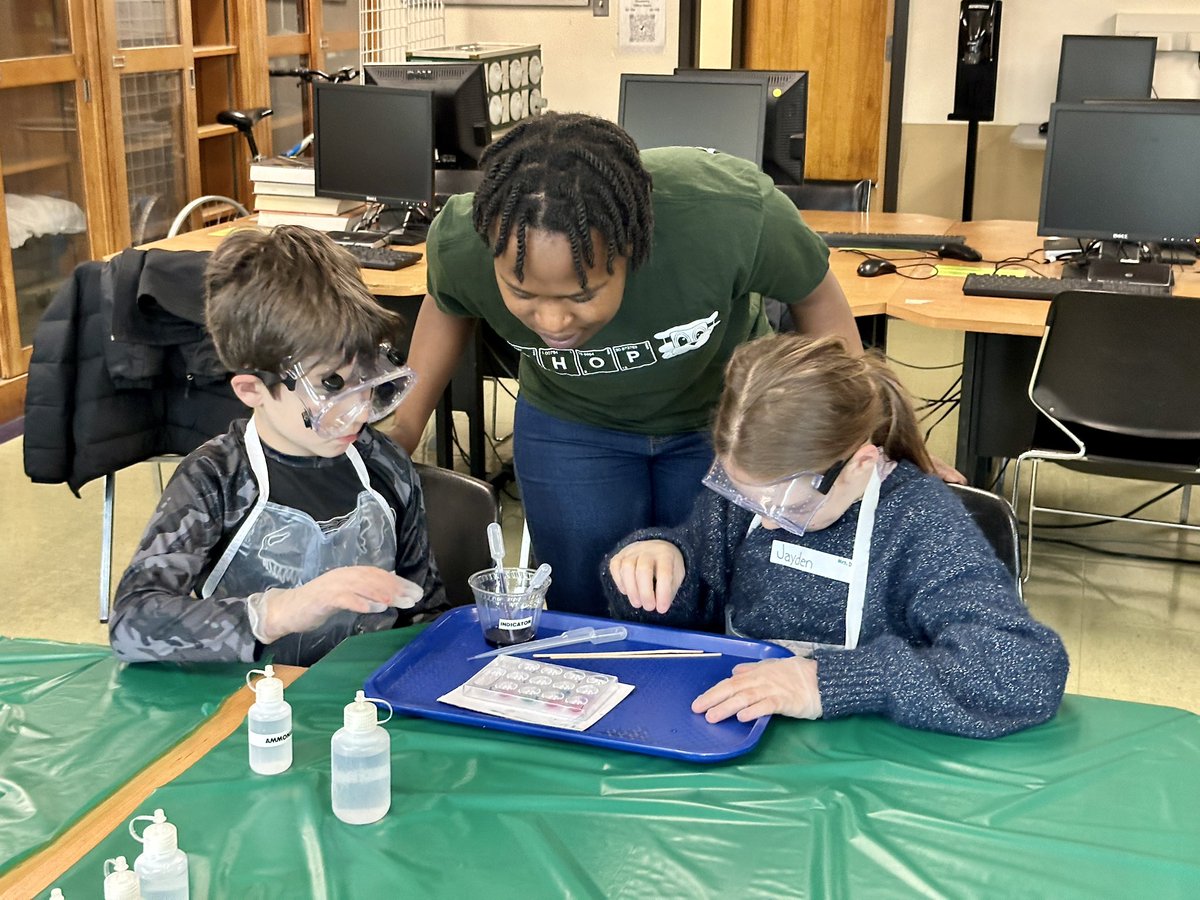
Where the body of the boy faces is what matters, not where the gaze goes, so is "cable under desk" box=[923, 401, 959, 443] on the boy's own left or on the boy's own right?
on the boy's own left

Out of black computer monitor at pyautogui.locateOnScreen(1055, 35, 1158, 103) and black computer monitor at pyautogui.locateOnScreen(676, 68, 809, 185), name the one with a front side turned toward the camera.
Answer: black computer monitor at pyautogui.locateOnScreen(1055, 35, 1158, 103)

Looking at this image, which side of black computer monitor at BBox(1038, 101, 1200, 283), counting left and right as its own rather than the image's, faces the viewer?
front

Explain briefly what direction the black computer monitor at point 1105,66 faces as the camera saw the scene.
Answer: facing the viewer

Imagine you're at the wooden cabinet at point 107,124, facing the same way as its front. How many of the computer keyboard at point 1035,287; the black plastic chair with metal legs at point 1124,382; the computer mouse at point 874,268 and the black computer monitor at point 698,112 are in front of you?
4

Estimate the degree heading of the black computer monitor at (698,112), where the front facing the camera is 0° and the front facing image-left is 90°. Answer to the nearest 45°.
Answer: approximately 0°

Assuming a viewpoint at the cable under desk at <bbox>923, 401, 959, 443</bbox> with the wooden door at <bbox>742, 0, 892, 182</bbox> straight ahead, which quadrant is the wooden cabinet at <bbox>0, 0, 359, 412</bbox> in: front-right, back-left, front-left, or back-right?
front-left

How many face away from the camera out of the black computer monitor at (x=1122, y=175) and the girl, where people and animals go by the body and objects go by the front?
0

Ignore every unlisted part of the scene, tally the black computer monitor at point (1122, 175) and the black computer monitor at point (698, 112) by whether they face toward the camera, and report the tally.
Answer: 2

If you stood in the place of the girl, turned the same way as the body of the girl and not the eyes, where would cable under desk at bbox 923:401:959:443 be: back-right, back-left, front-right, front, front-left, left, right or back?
back-right

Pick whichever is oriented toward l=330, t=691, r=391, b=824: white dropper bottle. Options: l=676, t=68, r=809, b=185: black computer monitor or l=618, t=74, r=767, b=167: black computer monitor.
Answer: l=618, t=74, r=767, b=167: black computer monitor

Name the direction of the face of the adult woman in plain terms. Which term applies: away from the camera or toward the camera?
toward the camera

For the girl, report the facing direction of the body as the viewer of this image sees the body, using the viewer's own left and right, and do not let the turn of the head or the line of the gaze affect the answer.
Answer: facing the viewer and to the left of the viewer

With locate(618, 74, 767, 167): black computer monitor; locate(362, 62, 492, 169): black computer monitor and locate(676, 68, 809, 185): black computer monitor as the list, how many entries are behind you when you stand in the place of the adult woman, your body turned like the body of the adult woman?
3

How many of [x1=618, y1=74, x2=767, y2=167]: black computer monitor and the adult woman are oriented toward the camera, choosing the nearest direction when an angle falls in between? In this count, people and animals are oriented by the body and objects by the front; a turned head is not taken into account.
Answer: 2

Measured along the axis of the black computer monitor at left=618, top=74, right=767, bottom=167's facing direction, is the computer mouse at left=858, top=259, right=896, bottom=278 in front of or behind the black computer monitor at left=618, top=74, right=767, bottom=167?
in front

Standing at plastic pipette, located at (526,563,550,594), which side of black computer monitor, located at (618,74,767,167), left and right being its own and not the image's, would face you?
front

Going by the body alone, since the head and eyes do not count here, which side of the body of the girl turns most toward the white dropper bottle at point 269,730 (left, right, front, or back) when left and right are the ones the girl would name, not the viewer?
front

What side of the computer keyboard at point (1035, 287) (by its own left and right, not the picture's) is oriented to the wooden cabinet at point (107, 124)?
right

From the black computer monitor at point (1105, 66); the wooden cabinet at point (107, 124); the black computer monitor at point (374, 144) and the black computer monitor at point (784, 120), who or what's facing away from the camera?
the black computer monitor at point (784, 120)

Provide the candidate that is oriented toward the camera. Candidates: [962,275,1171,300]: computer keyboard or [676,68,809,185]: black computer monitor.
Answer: the computer keyboard
